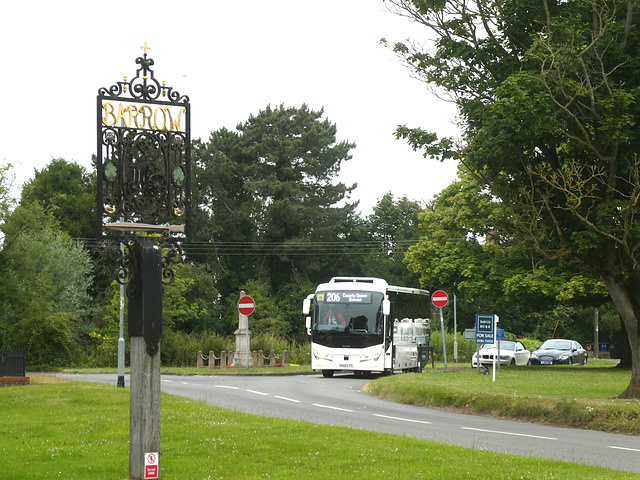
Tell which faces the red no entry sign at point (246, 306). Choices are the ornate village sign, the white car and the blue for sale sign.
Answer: the white car

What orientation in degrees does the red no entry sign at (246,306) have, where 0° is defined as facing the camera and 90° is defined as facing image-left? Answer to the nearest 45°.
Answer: approximately 0°

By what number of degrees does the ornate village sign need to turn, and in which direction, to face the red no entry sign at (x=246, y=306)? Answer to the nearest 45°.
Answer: approximately 180°

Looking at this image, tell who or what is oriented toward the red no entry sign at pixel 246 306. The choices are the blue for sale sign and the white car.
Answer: the white car

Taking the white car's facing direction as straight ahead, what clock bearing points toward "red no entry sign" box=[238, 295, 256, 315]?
The red no entry sign is roughly at 12 o'clock from the white car.

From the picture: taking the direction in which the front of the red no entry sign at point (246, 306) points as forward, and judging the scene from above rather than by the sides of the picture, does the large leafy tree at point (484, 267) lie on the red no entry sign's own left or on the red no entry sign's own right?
on the red no entry sign's own left

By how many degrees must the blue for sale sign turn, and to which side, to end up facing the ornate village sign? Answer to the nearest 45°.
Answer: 0° — it already faces it

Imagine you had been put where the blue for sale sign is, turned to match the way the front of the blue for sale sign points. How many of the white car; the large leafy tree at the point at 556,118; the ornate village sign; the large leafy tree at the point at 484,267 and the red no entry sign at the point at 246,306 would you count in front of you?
2

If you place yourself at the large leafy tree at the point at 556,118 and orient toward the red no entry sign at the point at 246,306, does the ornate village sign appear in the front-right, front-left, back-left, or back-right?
back-left

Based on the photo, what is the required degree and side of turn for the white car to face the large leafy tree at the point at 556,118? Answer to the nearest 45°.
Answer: approximately 45° to its left

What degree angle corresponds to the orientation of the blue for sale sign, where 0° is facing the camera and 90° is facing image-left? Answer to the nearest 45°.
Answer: approximately 0°
